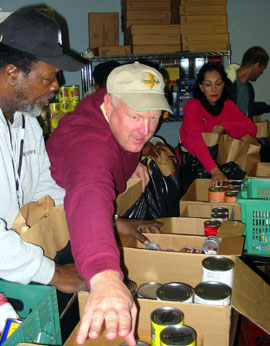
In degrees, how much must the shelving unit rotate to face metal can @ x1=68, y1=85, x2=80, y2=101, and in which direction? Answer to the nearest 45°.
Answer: approximately 45° to its right

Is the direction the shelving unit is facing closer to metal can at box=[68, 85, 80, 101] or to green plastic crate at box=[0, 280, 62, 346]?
the green plastic crate

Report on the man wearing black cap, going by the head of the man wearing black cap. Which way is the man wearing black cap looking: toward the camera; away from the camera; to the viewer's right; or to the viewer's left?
to the viewer's right

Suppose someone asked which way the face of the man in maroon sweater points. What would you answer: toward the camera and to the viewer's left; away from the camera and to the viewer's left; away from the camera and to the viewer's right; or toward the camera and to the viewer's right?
toward the camera and to the viewer's right

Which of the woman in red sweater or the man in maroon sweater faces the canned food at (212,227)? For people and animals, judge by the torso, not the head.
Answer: the woman in red sweater

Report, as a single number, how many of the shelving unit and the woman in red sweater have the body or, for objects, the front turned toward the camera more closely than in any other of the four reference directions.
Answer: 2
